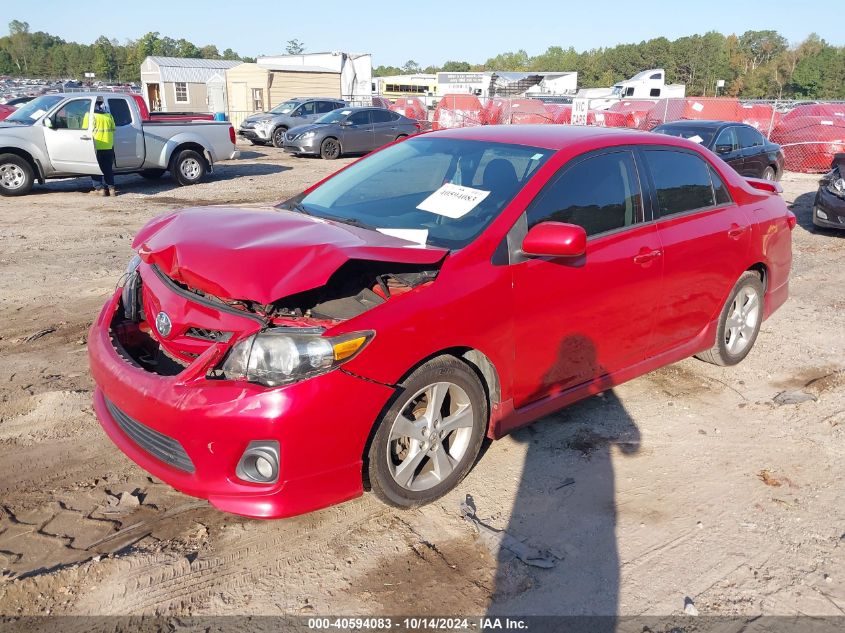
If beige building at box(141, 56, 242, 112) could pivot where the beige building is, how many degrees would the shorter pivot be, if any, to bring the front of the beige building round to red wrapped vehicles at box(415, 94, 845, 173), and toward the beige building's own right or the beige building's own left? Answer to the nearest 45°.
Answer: approximately 45° to the beige building's own left

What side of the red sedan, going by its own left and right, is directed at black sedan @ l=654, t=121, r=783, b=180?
back

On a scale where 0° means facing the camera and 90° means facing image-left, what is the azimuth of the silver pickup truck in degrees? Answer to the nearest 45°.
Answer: approximately 90°

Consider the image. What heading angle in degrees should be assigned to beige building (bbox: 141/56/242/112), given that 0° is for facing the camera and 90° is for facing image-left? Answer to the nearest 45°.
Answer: approximately 0°

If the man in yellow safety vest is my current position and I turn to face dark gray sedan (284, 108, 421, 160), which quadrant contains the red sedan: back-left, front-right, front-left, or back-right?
back-right

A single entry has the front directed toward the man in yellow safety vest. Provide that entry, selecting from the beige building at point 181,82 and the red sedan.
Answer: the beige building

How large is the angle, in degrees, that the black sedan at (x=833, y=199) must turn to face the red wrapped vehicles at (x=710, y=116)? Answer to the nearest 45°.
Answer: approximately 135° to its right

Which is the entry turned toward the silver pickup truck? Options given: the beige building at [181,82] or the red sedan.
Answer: the beige building

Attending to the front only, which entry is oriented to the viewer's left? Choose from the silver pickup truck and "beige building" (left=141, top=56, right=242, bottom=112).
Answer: the silver pickup truck

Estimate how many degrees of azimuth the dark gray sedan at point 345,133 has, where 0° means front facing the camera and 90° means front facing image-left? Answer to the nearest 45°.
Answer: approximately 45°
